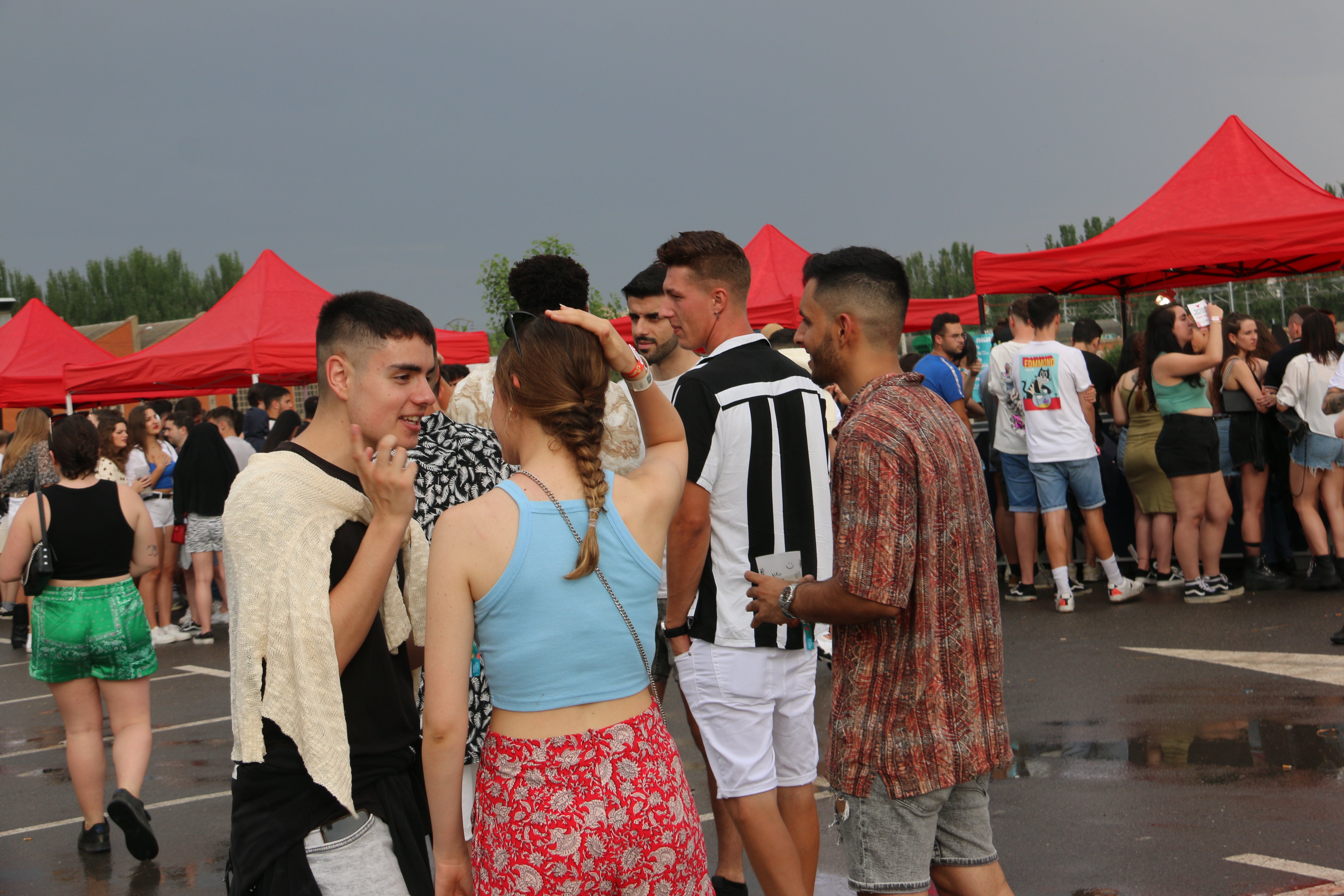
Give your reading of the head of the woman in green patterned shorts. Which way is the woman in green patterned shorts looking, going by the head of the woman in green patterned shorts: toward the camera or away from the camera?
away from the camera

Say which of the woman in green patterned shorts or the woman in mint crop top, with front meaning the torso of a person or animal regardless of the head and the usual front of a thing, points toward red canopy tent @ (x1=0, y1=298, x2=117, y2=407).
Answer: the woman in green patterned shorts

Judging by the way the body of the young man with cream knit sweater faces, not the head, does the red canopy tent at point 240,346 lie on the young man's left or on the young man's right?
on the young man's left

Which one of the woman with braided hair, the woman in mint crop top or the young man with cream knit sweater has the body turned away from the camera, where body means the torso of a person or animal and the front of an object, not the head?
the woman with braided hair

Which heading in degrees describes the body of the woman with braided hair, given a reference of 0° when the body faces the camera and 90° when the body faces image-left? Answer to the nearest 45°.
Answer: approximately 180°

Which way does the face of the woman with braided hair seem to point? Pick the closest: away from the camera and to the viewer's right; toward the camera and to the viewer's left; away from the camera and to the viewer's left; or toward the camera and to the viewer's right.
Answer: away from the camera and to the viewer's left

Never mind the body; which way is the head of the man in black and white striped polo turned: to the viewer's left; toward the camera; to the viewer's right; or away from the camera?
to the viewer's left

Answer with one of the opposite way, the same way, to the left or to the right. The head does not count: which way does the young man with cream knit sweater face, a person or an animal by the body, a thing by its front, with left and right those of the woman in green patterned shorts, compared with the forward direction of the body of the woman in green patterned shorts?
to the right

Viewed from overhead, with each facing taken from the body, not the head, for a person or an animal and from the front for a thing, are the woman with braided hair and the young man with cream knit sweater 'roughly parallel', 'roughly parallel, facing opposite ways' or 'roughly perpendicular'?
roughly perpendicular

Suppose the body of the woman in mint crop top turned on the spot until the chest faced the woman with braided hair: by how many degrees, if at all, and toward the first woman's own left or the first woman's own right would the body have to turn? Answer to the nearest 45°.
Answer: approximately 90° to the first woman's own right

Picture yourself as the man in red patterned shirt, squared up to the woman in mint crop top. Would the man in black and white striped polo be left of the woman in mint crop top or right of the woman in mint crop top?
left

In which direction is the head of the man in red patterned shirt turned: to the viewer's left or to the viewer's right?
to the viewer's left
